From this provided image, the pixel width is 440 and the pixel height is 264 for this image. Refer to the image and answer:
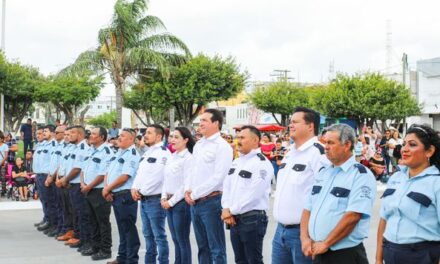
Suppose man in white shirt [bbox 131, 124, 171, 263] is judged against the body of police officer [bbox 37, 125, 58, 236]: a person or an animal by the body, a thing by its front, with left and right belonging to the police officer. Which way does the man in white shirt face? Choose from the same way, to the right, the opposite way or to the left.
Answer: the same way

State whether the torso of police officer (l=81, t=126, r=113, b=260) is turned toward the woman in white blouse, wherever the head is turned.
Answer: no

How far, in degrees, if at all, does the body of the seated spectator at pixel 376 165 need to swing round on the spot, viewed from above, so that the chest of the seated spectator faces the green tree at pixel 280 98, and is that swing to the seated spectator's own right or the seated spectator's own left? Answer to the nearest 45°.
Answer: approximately 180°

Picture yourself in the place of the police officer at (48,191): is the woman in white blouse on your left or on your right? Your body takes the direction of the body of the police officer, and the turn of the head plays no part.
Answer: on your left

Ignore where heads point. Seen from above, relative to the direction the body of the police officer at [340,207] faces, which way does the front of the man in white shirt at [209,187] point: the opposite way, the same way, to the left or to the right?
the same way

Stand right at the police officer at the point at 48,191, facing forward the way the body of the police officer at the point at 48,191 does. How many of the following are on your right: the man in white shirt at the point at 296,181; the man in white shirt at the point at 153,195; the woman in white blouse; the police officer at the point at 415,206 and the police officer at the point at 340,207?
0

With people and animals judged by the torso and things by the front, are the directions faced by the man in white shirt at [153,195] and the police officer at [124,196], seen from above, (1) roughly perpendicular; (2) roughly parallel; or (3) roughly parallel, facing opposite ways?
roughly parallel

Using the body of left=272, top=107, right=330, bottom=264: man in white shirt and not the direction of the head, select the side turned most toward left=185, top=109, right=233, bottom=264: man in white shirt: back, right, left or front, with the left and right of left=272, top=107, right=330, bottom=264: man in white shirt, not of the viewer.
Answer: right

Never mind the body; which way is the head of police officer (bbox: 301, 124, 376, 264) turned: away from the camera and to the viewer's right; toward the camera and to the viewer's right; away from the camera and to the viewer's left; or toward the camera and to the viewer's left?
toward the camera and to the viewer's left

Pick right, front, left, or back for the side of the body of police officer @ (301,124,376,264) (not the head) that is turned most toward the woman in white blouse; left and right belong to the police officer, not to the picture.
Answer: right

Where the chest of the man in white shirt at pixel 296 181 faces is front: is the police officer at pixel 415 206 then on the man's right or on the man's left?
on the man's left

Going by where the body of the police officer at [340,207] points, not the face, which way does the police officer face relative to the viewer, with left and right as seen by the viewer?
facing the viewer and to the left of the viewer
